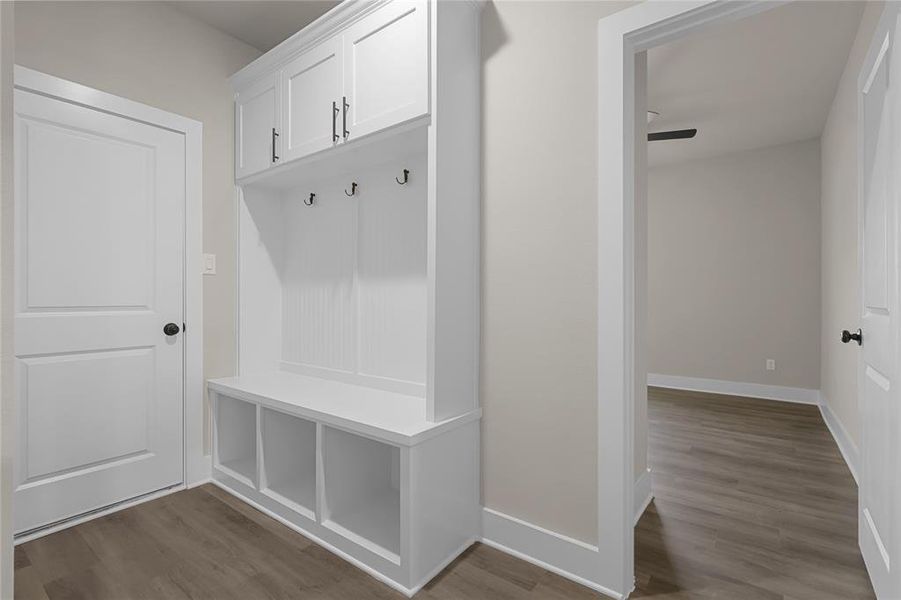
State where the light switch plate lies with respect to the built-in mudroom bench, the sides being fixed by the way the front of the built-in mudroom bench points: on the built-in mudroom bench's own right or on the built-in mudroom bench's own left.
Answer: on the built-in mudroom bench's own right

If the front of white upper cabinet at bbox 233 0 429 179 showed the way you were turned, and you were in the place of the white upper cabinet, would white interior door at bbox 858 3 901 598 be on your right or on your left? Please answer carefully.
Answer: on your left

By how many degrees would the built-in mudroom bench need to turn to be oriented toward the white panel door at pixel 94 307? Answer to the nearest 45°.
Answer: approximately 45° to its right

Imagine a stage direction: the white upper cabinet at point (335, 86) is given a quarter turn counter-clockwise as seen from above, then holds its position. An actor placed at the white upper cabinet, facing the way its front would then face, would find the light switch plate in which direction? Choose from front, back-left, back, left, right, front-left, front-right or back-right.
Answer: back

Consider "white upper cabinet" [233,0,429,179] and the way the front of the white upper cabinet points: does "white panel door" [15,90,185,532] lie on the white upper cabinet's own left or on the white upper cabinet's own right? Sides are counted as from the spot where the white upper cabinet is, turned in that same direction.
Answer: on the white upper cabinet's own right

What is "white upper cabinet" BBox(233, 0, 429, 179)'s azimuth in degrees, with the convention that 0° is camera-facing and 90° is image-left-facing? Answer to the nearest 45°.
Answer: approximately 45°
